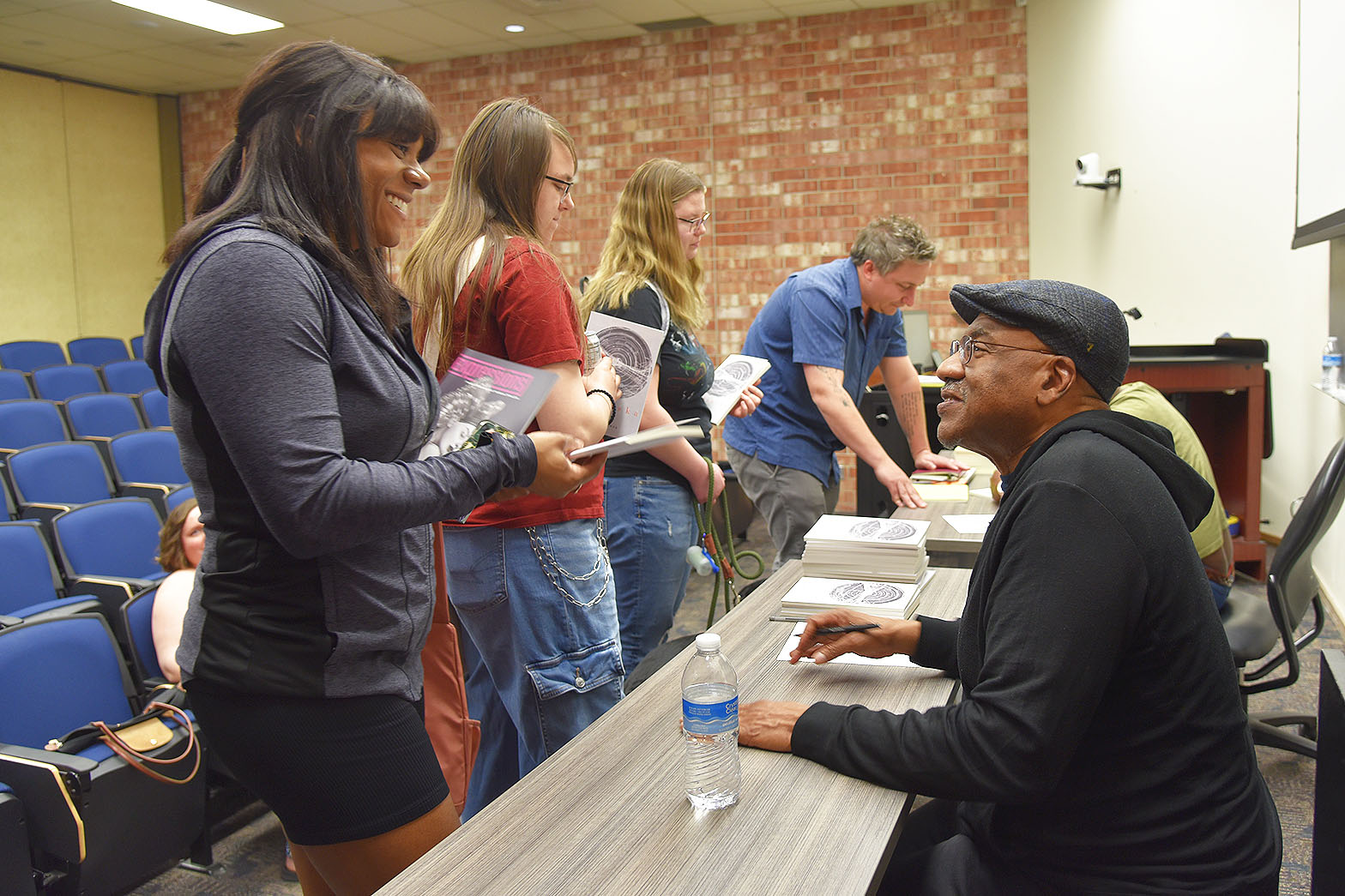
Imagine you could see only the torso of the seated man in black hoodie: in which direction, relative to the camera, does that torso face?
to the viewer's left

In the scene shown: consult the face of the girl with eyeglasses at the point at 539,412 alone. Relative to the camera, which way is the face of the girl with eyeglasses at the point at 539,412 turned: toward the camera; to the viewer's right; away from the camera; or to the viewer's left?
to the viewer's right

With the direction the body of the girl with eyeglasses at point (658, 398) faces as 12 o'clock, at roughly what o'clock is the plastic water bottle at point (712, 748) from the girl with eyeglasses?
The plastic water bottle is roughly at 3 o'clock from the girl with eyeglasses.

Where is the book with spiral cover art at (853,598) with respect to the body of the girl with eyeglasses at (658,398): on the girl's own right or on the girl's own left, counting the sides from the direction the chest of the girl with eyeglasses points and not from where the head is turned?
on the girl's own right

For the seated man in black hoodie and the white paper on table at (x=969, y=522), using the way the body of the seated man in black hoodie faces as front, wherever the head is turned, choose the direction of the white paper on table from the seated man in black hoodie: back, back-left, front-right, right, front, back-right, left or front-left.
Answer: right

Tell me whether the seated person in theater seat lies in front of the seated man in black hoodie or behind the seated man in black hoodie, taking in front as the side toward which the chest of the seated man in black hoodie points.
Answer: in front

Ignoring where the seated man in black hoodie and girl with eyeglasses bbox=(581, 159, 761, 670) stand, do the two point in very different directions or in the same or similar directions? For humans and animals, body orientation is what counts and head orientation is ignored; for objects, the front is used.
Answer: very different directions

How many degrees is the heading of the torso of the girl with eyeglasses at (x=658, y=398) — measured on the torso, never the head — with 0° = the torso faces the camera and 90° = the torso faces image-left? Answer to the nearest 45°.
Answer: approximately 270°

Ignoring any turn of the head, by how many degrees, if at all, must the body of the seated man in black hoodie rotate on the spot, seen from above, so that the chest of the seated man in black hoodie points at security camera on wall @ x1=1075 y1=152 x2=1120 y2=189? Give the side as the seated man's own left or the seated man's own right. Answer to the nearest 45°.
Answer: approximately 90° to the seated man's own right

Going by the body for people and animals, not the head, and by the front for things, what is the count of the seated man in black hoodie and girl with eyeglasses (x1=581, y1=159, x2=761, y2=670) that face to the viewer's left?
1

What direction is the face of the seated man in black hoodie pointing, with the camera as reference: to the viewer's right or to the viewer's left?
to the viewer's left
